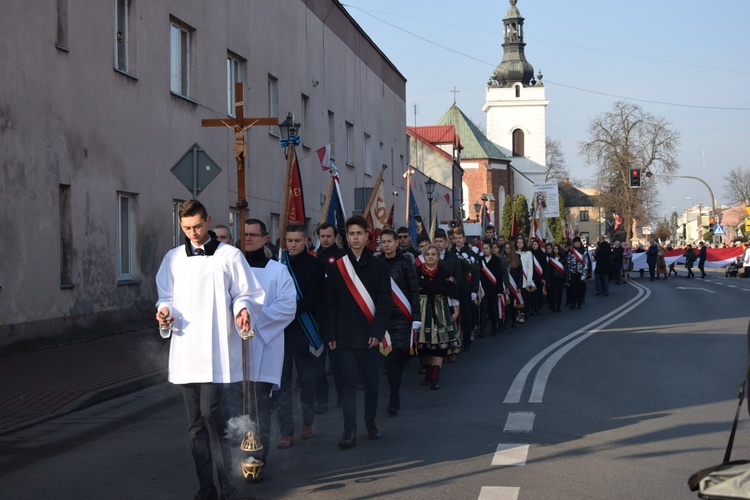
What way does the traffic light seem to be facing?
toward the camera

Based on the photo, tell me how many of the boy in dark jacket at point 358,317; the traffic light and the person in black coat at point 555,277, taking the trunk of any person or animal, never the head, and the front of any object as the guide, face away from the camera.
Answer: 0

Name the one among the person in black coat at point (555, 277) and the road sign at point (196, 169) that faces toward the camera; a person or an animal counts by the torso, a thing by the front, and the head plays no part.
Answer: the person in black coat

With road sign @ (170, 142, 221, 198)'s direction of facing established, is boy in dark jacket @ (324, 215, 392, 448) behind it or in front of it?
behind

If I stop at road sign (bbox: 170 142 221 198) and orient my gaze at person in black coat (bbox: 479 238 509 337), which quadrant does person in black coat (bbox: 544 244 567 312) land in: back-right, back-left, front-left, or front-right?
front-left

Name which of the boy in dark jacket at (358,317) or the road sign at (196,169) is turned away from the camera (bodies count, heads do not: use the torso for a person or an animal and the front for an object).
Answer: the road sign

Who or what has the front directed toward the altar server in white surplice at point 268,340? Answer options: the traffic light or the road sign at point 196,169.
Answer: the traffic light

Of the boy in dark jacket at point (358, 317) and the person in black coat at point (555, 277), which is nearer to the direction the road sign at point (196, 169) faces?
the person in black coat

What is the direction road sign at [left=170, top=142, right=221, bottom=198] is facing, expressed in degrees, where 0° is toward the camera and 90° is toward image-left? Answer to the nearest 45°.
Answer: approximately 180°

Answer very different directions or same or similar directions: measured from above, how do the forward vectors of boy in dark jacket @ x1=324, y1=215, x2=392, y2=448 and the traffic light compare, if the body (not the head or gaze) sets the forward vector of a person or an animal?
same or similar directions

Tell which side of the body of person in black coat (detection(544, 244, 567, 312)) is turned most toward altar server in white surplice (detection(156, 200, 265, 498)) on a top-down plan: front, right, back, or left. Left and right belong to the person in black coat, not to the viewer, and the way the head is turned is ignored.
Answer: front

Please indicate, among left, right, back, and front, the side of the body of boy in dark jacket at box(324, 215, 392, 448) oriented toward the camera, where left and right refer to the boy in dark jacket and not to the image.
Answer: front

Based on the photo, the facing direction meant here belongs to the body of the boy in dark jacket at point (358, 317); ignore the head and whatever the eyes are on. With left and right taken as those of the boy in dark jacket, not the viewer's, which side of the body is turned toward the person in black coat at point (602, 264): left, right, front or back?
back

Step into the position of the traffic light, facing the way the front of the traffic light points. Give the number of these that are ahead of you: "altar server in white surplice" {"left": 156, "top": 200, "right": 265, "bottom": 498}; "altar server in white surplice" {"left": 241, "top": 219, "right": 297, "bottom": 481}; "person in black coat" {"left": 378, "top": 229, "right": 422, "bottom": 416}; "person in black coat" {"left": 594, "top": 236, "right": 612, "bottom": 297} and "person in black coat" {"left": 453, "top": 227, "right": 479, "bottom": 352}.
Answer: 5

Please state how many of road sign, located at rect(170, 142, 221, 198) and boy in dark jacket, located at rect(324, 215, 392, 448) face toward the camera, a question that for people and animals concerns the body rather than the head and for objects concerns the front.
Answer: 1
